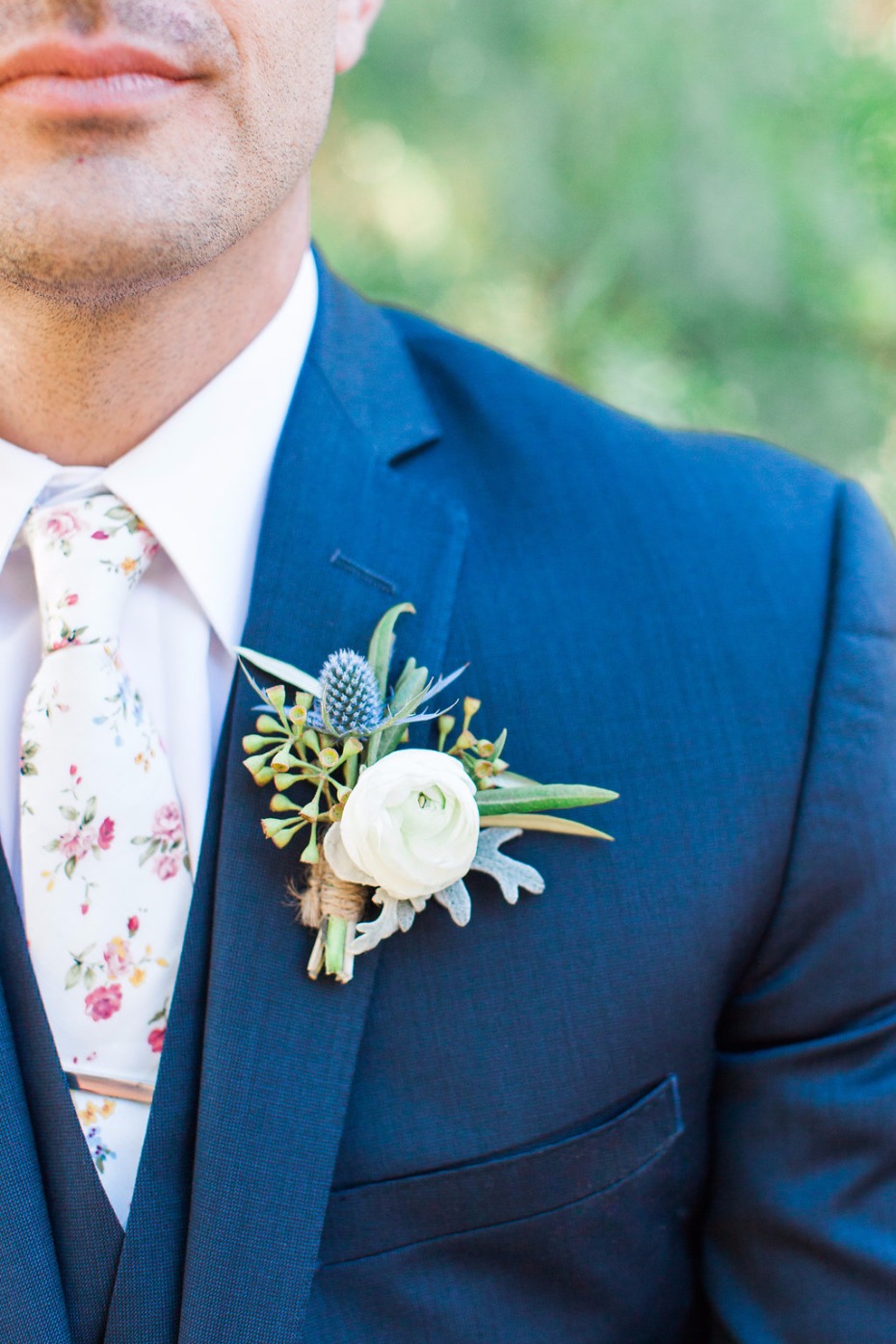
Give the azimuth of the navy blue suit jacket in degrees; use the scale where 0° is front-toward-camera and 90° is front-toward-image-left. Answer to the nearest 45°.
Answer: approximately 0°
